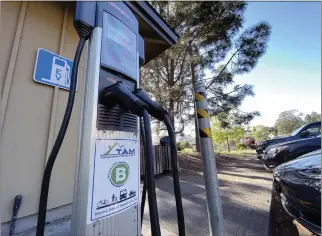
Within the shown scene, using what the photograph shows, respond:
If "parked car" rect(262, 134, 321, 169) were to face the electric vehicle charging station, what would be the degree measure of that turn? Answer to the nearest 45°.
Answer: approximately 45° to its left

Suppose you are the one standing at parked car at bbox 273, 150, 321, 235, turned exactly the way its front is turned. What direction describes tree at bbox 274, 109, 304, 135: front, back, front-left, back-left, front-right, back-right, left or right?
back-right

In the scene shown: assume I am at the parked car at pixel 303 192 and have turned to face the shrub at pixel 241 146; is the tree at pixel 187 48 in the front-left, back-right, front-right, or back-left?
front-left

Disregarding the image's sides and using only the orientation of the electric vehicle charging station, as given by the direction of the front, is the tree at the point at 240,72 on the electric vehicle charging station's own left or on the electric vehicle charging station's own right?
on the electric vehicle charging station's own left

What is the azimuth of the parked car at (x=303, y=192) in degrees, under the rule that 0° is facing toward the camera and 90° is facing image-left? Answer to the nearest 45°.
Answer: approximately 45°

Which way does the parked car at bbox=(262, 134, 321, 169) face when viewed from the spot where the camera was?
facing the viewer and to the left of the viewer

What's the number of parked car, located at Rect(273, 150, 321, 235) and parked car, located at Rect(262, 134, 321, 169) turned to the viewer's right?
0

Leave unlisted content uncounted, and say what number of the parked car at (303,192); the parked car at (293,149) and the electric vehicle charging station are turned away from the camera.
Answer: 0
